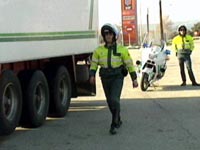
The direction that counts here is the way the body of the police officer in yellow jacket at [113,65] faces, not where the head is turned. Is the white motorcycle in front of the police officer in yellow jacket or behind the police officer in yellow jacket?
behind

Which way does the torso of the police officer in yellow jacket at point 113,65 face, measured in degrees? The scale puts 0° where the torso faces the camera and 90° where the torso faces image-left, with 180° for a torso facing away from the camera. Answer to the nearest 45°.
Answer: approximately 0°

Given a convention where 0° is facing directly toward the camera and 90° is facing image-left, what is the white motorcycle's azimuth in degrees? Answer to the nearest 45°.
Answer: approximately 45°

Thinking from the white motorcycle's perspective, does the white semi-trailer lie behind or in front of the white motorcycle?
in front

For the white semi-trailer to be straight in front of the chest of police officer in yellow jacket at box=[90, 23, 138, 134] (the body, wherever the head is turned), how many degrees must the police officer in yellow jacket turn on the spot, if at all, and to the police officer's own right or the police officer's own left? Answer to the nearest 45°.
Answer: approximately 90° to the police officer's own right

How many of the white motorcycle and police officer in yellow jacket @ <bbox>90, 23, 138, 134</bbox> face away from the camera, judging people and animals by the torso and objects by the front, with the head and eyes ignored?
0
